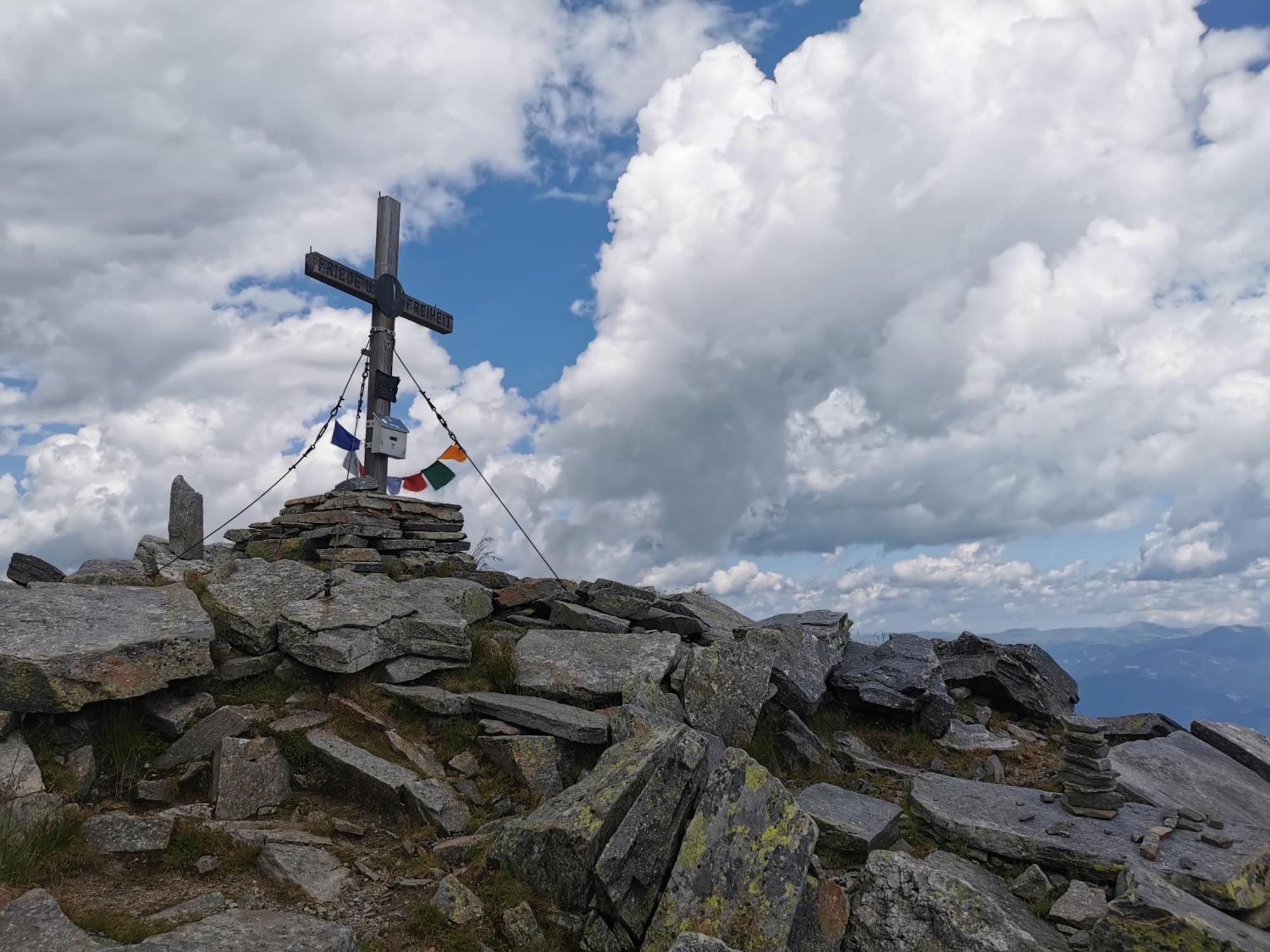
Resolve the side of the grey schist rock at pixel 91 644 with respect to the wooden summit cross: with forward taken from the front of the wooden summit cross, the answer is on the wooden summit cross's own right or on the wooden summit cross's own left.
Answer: on the wooden summit cross's own right

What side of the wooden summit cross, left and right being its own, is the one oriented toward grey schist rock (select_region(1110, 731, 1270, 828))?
front

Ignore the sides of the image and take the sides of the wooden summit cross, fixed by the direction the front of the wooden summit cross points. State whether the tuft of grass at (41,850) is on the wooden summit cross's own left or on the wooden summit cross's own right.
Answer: on the wooden summit cross's own right

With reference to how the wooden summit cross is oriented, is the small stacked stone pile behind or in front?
in front

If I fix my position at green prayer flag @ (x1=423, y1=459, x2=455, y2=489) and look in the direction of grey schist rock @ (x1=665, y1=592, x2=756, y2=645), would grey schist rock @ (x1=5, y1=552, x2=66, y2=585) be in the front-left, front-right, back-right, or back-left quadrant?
back-right

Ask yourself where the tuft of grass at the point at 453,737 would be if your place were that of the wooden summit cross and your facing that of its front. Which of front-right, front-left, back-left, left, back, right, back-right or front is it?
front-right

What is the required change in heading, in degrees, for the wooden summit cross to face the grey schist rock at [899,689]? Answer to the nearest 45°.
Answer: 0° — it already faces it

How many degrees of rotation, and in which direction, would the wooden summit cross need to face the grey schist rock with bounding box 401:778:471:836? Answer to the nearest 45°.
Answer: approximately 45° to its right

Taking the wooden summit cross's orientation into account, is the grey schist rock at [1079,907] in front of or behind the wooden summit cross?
in front

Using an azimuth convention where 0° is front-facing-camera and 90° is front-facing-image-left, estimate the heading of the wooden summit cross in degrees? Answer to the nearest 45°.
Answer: approximately 315°

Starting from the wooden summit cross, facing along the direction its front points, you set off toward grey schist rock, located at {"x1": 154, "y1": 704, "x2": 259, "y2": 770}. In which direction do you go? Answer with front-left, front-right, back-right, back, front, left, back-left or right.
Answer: front-right

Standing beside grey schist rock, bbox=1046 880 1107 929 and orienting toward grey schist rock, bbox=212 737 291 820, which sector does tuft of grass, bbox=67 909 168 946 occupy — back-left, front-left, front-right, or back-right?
front-left

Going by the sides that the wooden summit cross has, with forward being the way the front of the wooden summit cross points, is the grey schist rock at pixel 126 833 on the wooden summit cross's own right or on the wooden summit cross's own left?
on the wooden summit cross's own right
